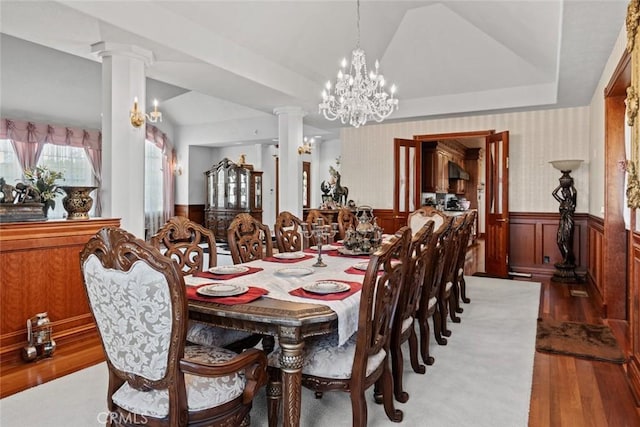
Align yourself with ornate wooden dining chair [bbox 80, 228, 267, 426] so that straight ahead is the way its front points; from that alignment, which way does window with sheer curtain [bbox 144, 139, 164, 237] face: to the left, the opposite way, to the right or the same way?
to the right

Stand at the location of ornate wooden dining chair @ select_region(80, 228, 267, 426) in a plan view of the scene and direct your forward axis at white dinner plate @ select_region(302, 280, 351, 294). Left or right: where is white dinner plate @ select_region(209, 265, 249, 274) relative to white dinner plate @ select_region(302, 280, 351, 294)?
left

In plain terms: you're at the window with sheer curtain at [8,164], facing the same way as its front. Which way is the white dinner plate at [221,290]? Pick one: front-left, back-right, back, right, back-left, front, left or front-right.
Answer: front-right

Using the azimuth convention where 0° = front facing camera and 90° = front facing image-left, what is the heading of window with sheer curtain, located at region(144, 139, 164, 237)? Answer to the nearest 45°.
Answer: approximately 315°

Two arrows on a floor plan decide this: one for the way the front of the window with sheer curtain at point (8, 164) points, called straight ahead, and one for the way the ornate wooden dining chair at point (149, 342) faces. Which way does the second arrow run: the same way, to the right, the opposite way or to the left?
to the left
